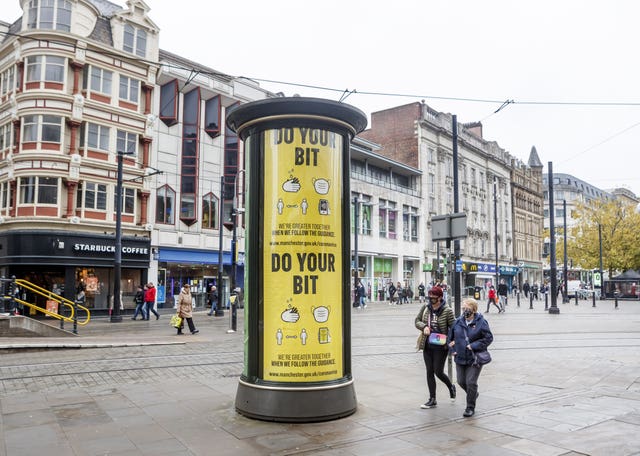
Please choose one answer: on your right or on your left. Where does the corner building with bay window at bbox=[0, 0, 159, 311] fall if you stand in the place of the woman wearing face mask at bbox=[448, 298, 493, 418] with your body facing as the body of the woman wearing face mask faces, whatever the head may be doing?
on your right

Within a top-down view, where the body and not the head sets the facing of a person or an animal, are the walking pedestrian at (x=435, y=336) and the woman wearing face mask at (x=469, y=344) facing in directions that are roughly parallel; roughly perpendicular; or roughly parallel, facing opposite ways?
roughly parallel

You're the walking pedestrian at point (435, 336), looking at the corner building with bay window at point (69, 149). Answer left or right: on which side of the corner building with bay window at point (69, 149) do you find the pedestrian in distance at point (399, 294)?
right

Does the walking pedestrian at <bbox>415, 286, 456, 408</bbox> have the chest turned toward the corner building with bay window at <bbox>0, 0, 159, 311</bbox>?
no

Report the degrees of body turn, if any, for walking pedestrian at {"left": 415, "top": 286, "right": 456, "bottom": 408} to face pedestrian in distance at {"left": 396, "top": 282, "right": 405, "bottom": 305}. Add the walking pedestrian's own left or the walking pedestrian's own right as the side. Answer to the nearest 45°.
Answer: approximately 135° to the walking pedestrian's own right

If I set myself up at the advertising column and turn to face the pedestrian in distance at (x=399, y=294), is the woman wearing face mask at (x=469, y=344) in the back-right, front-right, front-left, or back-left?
front-right

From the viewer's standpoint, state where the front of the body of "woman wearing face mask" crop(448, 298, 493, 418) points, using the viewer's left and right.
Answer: facing the viewer and to the left of the viewer

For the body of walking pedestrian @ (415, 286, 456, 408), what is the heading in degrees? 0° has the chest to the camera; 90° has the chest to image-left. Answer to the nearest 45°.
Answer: approximately 45°

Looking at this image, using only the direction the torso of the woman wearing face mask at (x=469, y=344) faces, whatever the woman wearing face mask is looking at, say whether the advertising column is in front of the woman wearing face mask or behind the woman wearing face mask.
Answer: in front

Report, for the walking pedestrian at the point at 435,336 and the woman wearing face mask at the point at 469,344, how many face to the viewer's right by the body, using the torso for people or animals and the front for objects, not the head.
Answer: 0

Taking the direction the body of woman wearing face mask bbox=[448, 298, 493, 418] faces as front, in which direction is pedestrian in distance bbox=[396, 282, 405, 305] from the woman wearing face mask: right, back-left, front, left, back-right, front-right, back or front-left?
back-right
